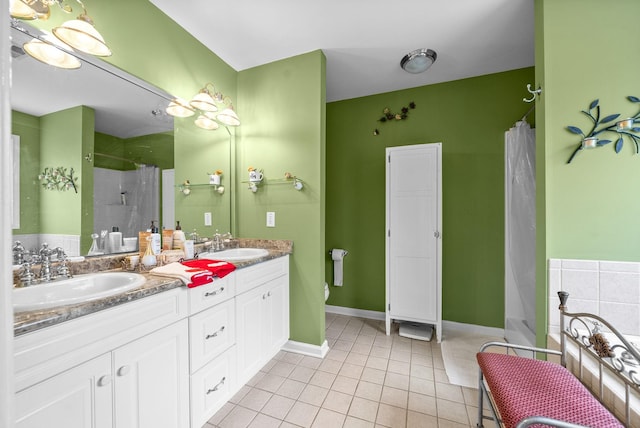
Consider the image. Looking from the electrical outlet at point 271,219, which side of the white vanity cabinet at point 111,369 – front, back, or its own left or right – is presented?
left

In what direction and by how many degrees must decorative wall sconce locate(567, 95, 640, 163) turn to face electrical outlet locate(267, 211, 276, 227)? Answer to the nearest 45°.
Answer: approximately 45° to its right

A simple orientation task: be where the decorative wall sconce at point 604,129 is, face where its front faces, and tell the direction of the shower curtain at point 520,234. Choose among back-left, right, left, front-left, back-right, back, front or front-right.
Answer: back-right

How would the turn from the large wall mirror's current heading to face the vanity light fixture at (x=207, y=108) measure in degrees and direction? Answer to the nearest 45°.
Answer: approximately 90° to its left

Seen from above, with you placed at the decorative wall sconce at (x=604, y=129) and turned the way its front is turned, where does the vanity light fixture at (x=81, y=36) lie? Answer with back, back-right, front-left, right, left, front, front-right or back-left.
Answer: front-right

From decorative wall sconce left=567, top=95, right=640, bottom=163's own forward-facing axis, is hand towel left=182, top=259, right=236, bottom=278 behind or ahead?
ahead

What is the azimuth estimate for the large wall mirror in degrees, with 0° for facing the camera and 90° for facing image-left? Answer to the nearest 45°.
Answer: approximately 315°

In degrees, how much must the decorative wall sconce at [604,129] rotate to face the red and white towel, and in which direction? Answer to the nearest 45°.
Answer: approximately 45° to its right

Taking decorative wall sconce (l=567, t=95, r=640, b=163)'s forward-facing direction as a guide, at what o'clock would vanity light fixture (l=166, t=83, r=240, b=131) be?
The vanity light fixture is roughly at 2 o'clock from the decorative wall sconce.

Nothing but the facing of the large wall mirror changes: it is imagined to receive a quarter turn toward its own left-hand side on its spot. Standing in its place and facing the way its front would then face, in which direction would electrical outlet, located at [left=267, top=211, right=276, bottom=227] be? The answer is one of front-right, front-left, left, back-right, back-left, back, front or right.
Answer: front-right
